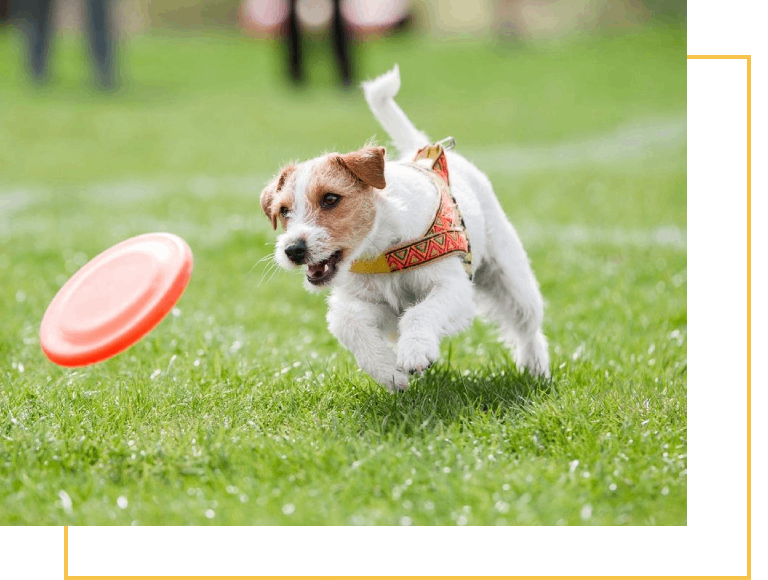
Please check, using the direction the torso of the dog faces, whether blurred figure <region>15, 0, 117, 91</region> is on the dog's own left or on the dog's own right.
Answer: on the dog's own right

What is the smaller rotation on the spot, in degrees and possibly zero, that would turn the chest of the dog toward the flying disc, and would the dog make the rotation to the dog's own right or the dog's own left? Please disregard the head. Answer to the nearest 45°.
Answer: approximately 45° to the dog's own right

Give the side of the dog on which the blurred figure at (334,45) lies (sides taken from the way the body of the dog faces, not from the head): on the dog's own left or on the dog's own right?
on the dog's own right

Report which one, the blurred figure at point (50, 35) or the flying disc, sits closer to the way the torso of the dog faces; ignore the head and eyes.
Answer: the flying disc

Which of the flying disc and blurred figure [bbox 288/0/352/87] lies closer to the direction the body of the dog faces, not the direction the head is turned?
the flying disc
